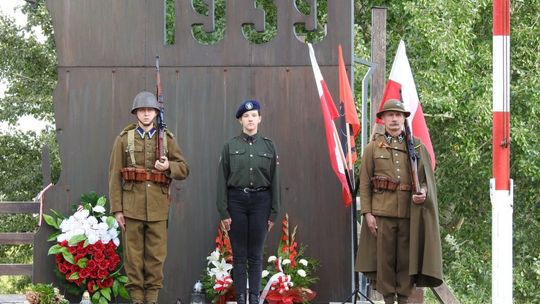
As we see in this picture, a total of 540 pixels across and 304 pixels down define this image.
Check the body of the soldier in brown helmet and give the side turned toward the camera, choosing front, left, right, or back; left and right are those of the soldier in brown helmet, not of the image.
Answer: front

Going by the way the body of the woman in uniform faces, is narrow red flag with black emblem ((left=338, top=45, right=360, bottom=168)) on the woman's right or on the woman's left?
on the woman's left

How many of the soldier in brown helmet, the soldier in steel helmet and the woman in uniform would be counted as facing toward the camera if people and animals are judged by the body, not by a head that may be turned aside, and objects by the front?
3

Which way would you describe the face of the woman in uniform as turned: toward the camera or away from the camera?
toward the camera

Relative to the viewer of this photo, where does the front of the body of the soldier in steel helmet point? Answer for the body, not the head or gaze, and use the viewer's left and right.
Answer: facing the viewer

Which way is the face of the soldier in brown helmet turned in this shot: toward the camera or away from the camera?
toward the camera

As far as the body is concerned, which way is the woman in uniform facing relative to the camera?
toward the camera

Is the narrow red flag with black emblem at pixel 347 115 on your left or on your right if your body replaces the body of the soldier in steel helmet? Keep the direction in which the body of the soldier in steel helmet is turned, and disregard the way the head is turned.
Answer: on your left

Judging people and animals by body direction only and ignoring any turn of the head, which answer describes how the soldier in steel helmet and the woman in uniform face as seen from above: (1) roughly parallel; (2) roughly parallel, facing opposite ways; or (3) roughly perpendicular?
roughly parallel
